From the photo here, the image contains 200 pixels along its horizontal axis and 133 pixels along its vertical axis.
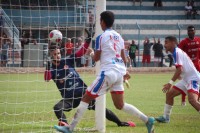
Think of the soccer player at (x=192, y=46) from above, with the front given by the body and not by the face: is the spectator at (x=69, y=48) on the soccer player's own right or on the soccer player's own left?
on the soccer player's own right

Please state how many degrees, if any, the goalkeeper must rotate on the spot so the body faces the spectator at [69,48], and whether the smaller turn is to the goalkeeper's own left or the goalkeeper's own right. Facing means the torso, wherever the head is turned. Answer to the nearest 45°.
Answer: approximately 180°

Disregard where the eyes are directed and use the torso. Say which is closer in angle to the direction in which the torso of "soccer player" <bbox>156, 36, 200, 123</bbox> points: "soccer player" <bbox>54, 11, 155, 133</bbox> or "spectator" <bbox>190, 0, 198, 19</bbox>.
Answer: the soccer player

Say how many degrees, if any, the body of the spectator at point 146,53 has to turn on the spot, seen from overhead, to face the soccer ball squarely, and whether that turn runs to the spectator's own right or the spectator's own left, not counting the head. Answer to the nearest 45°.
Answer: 0° — they already face it

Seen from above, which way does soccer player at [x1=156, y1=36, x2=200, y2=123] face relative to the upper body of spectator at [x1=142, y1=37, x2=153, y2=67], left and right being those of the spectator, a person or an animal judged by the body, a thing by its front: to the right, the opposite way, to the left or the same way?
to the right

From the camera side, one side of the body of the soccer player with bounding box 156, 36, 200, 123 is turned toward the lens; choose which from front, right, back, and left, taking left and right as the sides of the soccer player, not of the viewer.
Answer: left
